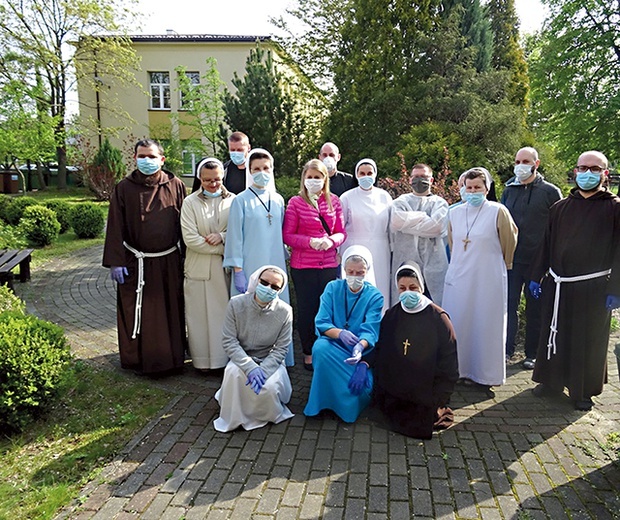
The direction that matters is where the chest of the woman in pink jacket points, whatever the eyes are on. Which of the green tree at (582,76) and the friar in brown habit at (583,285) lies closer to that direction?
the friar in brown habit

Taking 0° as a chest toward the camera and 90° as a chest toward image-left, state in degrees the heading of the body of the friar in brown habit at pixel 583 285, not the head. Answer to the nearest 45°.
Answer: approximately 0°

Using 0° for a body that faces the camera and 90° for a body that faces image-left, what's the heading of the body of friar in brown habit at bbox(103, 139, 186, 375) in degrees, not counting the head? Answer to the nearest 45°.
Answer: approximately 0°

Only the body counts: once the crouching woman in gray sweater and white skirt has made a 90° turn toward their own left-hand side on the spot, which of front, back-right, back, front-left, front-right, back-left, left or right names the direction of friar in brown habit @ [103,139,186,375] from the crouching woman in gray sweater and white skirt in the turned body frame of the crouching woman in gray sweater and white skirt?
back-left

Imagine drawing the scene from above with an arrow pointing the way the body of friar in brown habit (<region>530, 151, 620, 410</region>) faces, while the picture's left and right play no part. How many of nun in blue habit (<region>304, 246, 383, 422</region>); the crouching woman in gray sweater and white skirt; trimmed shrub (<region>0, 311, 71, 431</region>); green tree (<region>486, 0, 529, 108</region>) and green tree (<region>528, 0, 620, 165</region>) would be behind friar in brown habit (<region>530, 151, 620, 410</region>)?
2

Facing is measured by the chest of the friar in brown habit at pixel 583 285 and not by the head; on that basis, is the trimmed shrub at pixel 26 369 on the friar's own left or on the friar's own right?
on the friar's own right

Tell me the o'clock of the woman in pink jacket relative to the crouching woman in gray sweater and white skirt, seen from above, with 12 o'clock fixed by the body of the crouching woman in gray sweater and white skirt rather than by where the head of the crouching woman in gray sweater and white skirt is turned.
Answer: The woman in pink jacket is roughly at 7 o'clock from the crouching woman in gray sweater and white skirt.

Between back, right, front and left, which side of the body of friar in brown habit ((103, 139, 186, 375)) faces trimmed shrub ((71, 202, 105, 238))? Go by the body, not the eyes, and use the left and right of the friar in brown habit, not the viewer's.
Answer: back

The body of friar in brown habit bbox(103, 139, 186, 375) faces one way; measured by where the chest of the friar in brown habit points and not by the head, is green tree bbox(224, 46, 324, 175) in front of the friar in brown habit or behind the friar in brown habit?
behind

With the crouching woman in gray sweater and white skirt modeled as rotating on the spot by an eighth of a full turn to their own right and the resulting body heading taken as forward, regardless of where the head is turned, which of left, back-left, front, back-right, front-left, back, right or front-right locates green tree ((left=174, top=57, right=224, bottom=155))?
back-right

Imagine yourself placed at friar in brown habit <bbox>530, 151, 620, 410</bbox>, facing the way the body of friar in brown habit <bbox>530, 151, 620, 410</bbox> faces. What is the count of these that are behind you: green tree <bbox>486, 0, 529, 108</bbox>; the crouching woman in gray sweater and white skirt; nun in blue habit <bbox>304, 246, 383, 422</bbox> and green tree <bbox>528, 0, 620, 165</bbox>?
2

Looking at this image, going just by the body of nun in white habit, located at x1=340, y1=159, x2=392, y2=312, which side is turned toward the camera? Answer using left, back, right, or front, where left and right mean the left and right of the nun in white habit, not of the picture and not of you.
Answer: front
